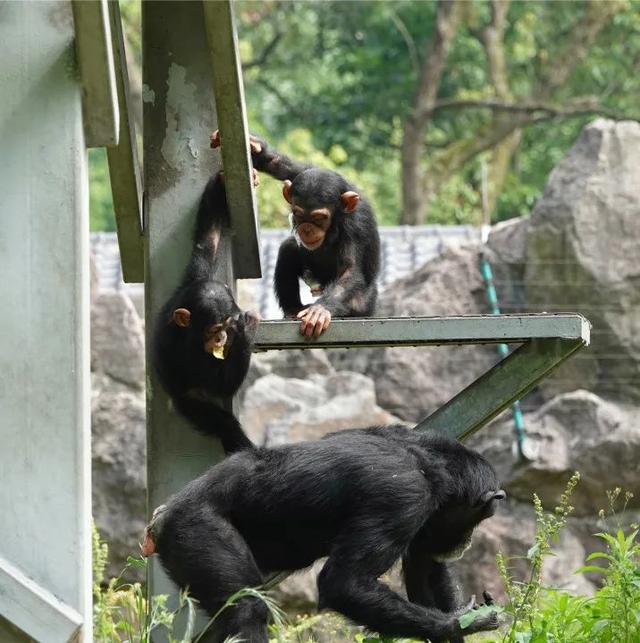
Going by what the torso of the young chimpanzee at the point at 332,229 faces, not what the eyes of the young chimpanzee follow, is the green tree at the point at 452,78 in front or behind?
behind

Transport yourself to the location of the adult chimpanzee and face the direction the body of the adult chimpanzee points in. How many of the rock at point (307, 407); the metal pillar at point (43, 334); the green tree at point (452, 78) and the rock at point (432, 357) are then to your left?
3

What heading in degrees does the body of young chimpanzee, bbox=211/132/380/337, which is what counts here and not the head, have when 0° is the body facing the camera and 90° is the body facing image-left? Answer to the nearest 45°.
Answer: approximately 45°

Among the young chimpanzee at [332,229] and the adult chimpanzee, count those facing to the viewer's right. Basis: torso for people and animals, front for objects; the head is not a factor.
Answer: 1

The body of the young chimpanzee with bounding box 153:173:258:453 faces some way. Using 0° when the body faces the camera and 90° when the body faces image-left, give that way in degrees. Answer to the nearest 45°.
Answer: approximately 315°

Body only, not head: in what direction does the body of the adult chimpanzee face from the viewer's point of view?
to the viewer's right

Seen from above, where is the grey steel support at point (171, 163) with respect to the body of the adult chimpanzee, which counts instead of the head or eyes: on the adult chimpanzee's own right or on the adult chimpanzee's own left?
on the adult chimpanzee's own left

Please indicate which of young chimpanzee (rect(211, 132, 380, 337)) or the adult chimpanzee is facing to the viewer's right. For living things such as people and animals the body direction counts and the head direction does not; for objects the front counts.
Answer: the adult chimpanzee

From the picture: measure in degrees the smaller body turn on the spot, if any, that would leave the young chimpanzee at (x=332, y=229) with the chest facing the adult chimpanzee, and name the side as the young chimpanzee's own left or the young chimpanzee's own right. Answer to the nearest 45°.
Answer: approximately 45° to the young chimpanzee's own left

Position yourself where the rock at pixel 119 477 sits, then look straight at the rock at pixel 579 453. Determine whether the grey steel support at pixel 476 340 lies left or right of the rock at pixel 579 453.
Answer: right
